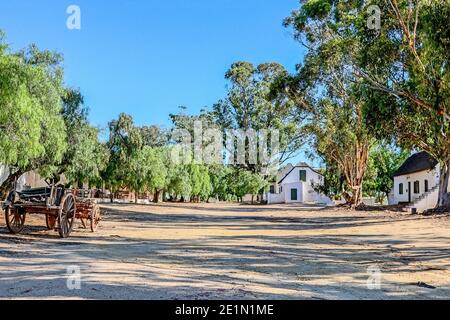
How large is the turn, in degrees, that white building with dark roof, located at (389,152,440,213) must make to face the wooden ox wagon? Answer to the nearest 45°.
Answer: approximately 45° to its left

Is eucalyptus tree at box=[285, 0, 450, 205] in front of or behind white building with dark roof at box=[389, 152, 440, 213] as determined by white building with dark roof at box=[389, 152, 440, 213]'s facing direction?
in front

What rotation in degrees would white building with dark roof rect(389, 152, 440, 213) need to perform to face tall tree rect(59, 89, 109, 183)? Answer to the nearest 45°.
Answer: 0° — it already faces it

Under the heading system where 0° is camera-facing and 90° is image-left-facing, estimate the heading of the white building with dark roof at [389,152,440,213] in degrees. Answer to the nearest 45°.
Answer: approximately 45°

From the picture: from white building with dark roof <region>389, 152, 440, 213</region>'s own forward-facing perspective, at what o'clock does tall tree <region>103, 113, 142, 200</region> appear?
The tall tree is roughly at 1 o'clock from the white building with dark roof.

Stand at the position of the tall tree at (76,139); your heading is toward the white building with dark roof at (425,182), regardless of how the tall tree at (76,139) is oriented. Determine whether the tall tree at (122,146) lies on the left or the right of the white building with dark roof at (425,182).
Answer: left
